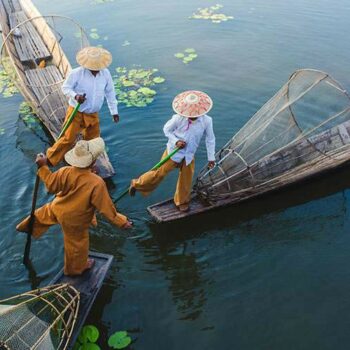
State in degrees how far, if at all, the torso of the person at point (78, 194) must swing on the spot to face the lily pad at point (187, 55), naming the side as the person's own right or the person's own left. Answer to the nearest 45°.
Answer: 0° — they already face it

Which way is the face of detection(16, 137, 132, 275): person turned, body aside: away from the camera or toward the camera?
away from the camera

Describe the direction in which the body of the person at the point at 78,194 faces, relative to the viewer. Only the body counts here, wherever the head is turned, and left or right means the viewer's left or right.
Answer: facing away from the viewer and to the right of the viewer

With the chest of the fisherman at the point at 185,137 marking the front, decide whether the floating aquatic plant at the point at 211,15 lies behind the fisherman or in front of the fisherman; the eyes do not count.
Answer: behind

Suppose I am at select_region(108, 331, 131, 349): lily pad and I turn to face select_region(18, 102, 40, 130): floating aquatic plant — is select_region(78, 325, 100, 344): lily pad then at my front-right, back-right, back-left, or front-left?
front-left

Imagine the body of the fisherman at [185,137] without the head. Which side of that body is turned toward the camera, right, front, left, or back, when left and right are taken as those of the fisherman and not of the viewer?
front

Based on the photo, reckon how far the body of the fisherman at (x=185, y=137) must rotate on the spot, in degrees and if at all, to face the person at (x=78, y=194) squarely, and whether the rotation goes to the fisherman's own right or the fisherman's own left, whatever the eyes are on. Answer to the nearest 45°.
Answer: approximately 45° to the fisherman's own right

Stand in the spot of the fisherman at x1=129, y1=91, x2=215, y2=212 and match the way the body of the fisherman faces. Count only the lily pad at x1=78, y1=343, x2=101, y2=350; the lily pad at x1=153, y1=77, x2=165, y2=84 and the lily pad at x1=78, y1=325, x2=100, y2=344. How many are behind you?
1

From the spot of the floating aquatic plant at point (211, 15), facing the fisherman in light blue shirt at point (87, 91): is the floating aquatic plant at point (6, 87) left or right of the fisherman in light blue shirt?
right
